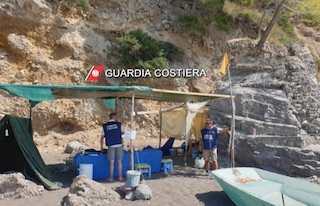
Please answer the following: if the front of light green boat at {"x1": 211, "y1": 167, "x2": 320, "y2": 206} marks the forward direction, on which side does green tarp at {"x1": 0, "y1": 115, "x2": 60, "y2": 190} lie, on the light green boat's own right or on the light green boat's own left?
on the light green boat's own left

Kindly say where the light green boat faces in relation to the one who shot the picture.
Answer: facing away from the viewer and to the left of the viewer

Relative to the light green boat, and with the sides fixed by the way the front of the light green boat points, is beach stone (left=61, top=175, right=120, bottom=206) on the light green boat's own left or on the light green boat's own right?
on the light green boat's own left
